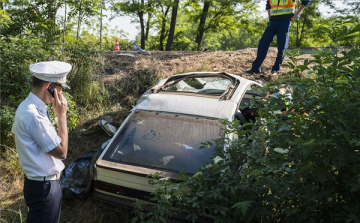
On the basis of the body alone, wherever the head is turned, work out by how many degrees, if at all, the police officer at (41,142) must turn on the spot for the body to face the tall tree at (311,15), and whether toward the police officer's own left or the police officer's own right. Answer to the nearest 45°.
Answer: approximately 45° to the police officer's own left

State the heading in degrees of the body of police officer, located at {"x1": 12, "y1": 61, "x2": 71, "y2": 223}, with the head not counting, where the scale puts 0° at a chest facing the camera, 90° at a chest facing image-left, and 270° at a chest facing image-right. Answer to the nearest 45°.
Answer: approximately 270°

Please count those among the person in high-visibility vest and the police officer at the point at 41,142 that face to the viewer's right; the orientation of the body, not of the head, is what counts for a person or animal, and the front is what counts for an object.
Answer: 1

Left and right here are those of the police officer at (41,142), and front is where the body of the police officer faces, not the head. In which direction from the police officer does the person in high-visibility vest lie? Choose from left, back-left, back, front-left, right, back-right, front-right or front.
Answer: front-left

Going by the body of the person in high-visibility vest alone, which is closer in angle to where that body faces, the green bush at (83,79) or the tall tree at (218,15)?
the green bush

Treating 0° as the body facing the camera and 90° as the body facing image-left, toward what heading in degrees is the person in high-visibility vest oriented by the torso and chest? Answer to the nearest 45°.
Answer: approximately 45°

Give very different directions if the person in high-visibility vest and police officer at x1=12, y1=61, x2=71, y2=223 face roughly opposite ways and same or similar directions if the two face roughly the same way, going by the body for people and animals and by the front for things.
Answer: very different directions

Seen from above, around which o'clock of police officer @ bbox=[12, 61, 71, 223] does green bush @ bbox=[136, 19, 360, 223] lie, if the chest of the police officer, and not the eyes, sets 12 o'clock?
The green bush is roughly at 1 o'clock from the police officer.

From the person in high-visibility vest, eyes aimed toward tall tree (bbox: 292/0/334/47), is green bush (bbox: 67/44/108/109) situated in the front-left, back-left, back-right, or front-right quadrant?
back-left

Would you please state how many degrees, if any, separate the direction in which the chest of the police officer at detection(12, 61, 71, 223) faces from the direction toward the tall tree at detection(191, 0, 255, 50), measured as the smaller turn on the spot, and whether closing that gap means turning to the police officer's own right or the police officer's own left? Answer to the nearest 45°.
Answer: approximately 45° to the police officer's own left

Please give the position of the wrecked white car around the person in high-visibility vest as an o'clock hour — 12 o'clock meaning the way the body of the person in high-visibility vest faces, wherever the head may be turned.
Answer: The wrecked white car is roughly at 11 o'clock from the person in high-visibility vest.
